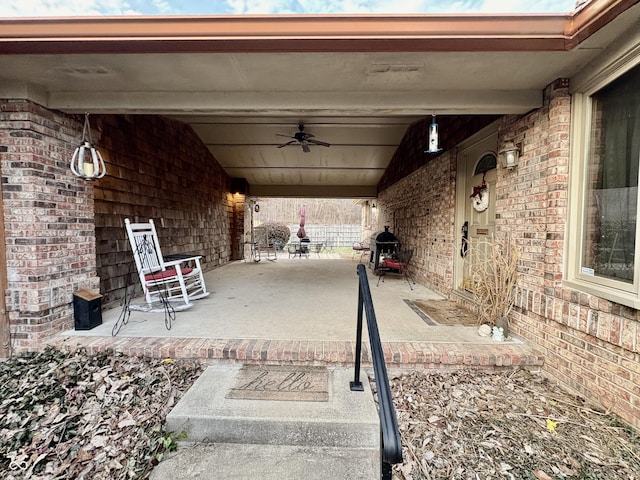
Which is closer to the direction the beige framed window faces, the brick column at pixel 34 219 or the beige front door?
the brick column

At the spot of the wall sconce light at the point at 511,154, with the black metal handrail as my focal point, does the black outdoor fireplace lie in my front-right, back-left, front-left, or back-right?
back-right

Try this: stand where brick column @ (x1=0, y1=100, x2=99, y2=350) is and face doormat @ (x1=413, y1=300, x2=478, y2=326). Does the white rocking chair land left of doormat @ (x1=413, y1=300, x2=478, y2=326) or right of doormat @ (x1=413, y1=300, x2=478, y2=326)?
left

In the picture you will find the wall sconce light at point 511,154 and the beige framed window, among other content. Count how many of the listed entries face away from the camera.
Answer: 0

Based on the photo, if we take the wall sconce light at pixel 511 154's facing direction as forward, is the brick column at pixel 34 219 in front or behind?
in front

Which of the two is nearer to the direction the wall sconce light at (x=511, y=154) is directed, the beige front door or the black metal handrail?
the black metal handrail

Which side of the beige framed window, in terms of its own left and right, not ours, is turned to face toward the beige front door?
right

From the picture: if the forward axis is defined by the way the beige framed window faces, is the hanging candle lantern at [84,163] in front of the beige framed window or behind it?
in front

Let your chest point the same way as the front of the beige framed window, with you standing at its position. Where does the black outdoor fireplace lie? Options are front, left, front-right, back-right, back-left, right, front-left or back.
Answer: right

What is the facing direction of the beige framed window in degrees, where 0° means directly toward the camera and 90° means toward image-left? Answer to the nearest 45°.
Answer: approximately 45°

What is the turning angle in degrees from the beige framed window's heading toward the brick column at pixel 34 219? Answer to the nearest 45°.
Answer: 0° — it already faces it
